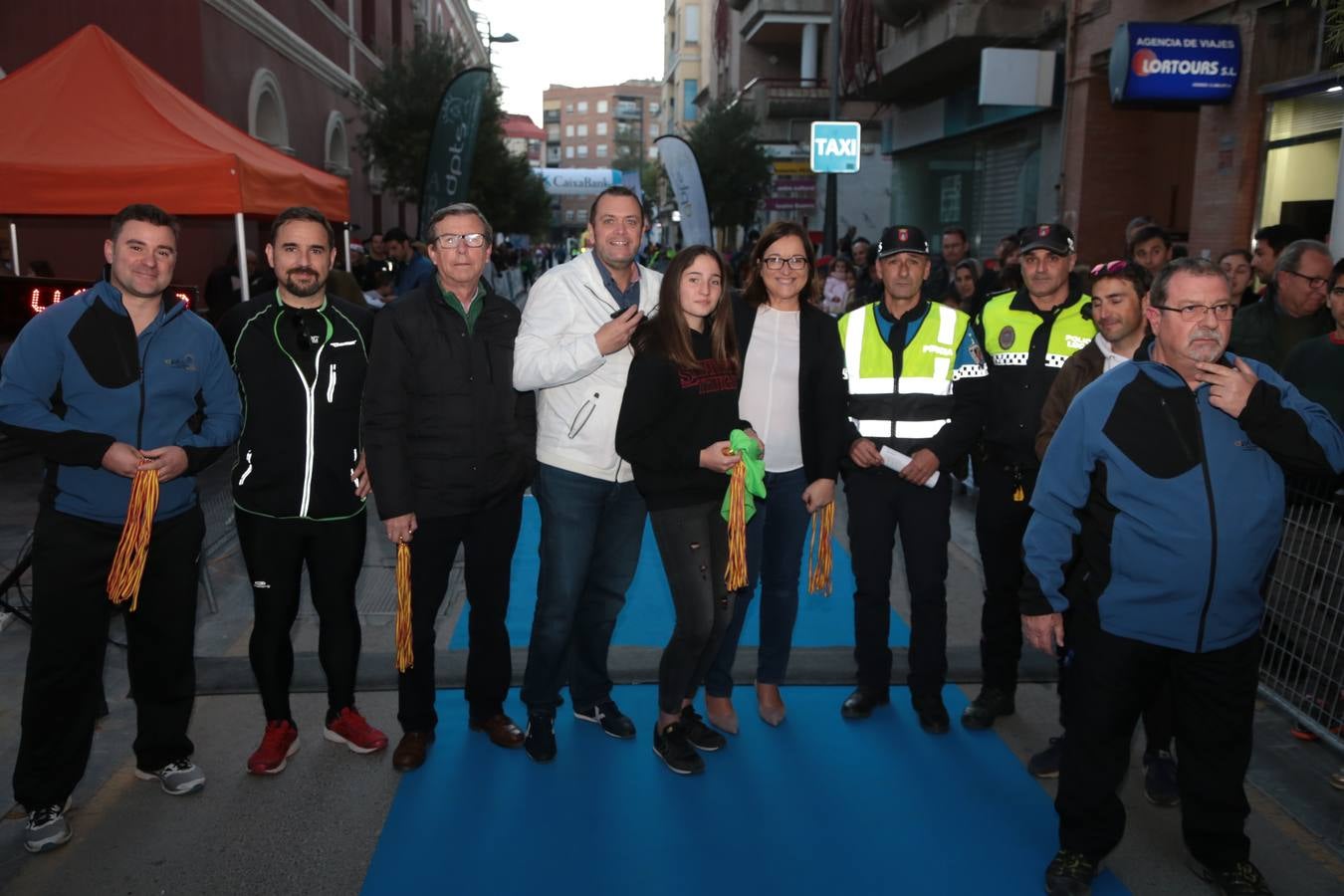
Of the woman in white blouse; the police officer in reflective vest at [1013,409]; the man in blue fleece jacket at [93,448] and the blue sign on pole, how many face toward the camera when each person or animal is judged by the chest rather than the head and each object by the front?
4

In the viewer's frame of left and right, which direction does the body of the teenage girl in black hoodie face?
facing the viewer and to the right of the viewer

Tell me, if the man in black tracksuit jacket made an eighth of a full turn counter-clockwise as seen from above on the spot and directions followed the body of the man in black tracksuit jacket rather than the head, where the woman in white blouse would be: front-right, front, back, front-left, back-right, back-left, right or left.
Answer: front-left

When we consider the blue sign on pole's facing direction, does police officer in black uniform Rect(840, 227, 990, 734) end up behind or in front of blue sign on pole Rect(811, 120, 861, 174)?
in front

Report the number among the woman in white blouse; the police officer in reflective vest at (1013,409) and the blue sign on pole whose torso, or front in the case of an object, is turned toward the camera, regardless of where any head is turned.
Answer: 3

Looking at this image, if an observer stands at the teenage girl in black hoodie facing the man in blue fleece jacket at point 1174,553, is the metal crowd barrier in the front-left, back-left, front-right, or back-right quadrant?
front-left

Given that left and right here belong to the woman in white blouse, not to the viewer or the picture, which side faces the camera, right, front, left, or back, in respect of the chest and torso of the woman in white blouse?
front

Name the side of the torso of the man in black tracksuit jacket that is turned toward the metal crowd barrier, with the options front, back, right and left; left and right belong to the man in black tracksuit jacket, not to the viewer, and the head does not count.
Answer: left

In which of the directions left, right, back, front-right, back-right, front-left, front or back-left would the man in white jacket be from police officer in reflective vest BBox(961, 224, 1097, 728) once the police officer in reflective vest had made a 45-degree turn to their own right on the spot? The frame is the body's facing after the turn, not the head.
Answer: front

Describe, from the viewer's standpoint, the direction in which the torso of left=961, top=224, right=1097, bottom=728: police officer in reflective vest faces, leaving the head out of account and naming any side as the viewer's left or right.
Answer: facing the viewer

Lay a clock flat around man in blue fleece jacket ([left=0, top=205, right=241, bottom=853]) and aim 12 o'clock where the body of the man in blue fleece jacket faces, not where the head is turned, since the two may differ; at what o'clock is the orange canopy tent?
The orange canopy tent is roughly at 6 o'clock from the man in blue fleece jacket.

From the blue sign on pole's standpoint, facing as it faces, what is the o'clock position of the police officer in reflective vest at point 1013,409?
The police officer in reflective vest is roughly at 12 o'clock from the blue sign on pole.

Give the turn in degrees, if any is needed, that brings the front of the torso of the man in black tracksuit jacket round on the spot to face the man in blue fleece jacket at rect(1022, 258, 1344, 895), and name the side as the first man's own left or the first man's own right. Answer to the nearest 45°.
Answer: approximately 45° to the first man's own left

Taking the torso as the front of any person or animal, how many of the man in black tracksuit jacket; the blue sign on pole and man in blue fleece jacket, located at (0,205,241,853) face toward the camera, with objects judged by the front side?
3

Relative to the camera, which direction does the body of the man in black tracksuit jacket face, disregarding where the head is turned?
toward the camera
